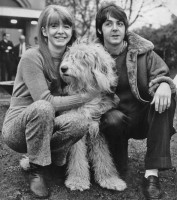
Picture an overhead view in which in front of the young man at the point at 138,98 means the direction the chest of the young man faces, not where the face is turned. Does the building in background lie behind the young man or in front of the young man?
behind

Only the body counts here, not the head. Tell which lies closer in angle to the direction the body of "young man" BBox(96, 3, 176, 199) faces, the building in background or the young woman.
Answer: the young woman

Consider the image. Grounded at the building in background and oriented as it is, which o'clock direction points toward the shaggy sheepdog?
The shaggy sheepdog is roughly at 12 o'clock from the building in background.

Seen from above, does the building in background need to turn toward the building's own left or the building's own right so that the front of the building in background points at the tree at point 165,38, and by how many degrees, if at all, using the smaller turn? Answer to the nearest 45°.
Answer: approximately 90° to the building's own left

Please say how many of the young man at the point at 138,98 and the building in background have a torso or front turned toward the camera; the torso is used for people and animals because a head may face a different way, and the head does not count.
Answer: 2

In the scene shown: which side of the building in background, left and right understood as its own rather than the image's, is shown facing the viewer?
front

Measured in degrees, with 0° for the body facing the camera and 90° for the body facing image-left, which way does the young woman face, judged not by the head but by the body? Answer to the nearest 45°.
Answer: approximately 315°

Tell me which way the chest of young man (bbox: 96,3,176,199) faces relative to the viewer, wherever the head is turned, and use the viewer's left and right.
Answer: facing the viewer

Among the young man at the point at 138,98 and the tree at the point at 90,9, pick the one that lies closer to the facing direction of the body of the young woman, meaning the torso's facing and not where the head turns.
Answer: the young man

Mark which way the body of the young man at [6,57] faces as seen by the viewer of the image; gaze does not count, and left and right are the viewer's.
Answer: facing the viewer and to the right of the viewer

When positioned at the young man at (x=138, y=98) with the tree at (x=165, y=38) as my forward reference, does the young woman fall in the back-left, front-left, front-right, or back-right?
back-left

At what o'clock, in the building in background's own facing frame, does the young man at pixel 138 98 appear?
The young man is roughly at 12 o'clock from the building in background.

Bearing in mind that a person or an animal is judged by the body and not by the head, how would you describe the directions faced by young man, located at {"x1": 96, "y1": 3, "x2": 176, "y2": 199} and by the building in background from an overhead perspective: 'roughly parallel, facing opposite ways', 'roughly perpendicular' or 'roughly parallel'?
roughly parallel
